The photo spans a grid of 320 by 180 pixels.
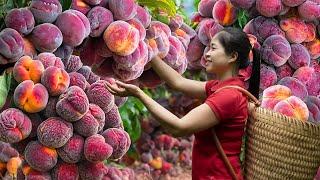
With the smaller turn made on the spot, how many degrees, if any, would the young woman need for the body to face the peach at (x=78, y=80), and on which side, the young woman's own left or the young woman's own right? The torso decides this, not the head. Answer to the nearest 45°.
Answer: approximately 45° to the young woman's own left

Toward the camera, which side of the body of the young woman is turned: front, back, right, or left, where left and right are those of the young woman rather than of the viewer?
left

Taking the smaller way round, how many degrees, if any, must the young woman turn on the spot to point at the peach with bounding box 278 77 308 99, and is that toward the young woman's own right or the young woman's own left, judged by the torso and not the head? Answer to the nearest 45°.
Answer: approximately 135° to the young woman's own right

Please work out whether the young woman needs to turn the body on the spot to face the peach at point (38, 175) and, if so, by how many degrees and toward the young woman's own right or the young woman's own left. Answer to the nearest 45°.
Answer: approximately 45° to the young woman's own left

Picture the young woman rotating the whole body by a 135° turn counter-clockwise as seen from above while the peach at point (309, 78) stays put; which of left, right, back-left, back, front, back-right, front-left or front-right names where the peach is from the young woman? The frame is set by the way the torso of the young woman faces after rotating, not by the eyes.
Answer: left

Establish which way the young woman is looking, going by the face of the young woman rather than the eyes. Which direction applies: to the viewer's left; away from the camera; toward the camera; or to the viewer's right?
to the viewer's left

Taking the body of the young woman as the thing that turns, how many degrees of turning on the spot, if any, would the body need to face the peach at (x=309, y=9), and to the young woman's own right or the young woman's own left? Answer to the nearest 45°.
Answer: approximately 135° to the young woman's own right

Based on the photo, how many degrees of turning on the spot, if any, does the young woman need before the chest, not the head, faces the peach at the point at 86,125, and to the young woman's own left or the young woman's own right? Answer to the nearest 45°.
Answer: approximately 45° to the young woman's own left
